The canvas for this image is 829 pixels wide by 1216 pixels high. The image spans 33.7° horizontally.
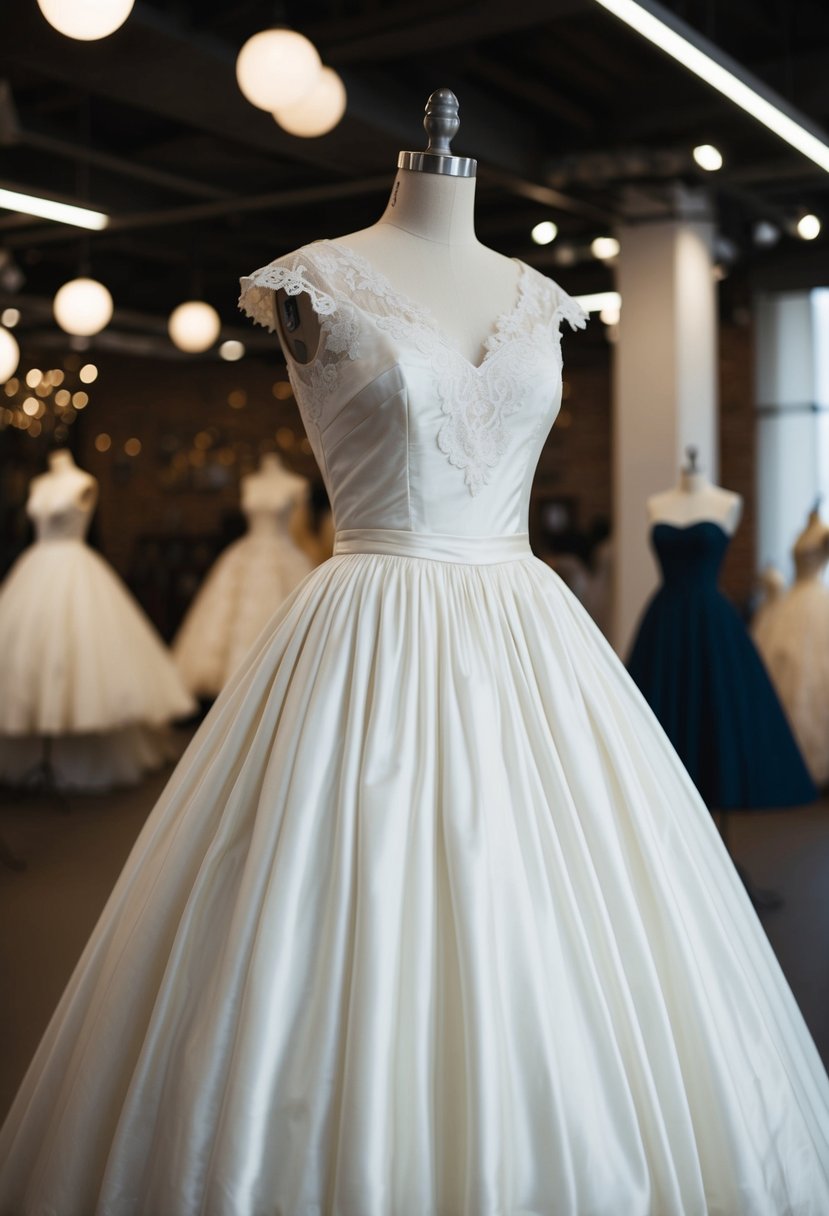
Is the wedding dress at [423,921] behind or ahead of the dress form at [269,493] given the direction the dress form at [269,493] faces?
ahead

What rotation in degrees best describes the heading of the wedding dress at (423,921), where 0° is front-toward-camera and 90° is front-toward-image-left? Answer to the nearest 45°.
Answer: approximately 315°

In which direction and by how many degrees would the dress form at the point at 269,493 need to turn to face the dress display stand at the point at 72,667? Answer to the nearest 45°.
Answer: approximately 90° to its right

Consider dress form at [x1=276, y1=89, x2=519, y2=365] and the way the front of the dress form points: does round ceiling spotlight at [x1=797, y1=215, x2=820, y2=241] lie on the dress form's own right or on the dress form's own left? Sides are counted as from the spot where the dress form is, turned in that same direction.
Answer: on the dress form's own left

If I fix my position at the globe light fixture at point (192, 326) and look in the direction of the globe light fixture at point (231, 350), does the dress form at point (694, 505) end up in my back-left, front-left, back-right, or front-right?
back-right

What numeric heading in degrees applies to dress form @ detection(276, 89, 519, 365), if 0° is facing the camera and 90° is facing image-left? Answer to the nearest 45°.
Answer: approximately 315°

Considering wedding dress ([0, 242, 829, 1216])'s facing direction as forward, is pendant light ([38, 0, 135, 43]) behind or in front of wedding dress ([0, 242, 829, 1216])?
behind

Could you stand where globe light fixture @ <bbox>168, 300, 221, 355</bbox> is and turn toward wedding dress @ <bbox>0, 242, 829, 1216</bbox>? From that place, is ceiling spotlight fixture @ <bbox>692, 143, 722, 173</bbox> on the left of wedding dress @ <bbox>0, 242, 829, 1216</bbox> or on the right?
left

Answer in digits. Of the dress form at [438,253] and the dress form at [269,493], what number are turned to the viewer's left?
0

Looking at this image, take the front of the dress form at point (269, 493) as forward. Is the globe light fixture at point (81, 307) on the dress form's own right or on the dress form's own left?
on the dress form's own right

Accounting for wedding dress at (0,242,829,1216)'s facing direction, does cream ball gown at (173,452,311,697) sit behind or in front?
behind

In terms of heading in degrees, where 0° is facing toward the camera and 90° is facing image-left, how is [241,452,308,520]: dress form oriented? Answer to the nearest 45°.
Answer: approximately 315°

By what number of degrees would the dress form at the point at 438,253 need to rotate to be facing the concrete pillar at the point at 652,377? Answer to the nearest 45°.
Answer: approximately 135° to its left

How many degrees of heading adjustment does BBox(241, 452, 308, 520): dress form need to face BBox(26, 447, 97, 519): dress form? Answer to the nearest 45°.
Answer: approximately 90° to its right
